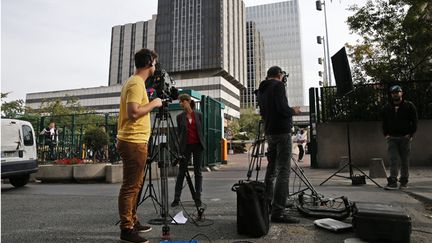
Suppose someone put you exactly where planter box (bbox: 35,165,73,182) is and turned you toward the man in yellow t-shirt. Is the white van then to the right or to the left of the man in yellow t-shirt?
right

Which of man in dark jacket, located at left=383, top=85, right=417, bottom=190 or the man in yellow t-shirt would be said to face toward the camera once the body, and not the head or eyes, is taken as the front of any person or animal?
the man in dark jacket

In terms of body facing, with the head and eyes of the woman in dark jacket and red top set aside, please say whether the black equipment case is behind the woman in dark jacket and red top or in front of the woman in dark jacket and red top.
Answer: in front

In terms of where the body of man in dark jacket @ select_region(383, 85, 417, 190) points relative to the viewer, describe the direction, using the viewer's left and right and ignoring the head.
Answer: facing the viewer

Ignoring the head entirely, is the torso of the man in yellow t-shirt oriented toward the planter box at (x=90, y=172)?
no

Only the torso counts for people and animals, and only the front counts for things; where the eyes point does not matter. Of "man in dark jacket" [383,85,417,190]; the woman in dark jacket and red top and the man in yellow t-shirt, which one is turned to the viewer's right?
the man in yellow t-shirt

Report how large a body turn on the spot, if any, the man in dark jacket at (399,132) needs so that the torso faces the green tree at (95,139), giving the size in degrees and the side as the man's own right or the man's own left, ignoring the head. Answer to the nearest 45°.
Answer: approximately 90° to the man's own right

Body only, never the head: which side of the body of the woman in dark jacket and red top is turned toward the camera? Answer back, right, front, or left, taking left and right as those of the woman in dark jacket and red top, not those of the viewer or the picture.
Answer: front

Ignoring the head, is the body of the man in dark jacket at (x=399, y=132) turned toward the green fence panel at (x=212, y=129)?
no

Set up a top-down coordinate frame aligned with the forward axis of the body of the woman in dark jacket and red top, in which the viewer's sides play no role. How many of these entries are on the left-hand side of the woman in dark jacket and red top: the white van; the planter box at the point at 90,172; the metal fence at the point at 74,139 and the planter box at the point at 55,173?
0

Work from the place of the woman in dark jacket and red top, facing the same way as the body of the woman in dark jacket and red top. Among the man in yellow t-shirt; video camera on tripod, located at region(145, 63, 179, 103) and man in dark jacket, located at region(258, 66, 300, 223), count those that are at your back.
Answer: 0

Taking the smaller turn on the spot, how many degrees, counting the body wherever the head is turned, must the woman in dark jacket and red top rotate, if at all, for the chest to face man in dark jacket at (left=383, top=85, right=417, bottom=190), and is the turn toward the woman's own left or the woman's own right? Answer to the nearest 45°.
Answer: approximately 90° to the woman's own left

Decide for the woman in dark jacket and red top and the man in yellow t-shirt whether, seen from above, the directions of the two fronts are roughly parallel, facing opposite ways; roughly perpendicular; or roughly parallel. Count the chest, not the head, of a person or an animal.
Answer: roughly perpendicular

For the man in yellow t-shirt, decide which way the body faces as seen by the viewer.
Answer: to the viewer's right

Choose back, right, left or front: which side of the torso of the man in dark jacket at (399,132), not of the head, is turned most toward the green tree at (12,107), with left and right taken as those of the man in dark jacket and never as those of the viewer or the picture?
right

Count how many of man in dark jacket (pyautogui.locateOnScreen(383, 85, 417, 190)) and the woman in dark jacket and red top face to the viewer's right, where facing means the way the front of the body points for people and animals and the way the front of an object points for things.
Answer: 0

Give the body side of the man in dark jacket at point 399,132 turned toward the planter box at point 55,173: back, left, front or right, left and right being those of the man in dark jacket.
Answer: right

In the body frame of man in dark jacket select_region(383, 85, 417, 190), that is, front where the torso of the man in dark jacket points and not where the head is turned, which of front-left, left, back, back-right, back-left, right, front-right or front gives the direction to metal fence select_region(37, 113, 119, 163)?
right

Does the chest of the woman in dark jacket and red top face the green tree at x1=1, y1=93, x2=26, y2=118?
no
